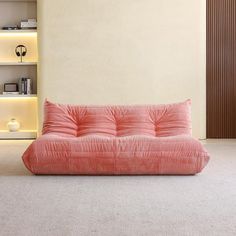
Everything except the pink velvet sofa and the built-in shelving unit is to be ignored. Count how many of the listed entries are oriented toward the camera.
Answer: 2

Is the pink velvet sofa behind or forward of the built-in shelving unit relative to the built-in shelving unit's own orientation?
forward

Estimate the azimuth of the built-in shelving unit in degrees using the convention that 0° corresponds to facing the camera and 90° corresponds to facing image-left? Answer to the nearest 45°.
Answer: approximately 0°

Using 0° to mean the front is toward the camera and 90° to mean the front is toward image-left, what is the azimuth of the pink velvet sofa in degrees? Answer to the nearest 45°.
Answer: approximately 0°
